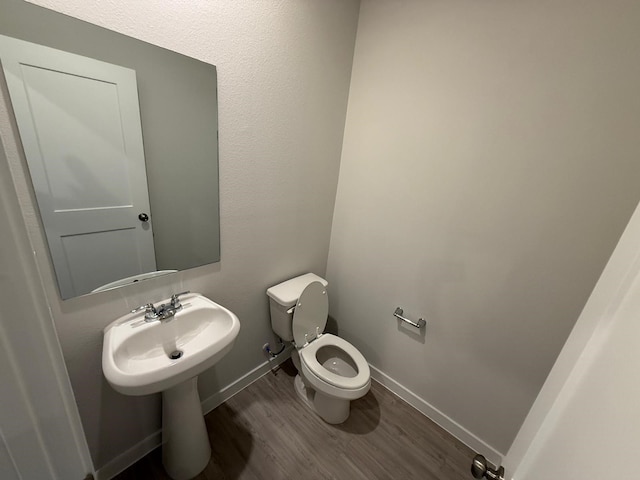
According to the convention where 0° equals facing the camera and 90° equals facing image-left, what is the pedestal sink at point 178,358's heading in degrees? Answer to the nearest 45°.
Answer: approximately 315°

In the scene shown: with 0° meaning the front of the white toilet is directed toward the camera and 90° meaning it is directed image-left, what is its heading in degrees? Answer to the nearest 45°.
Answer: approximately 315°
